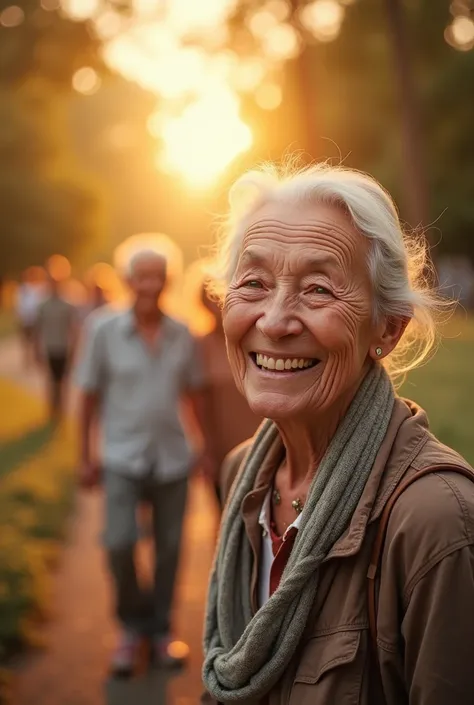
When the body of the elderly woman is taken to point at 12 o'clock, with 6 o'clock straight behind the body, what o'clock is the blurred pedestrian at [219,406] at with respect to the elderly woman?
The blurred pedestrian is roughly at 4 o'clock from the elderly woman.

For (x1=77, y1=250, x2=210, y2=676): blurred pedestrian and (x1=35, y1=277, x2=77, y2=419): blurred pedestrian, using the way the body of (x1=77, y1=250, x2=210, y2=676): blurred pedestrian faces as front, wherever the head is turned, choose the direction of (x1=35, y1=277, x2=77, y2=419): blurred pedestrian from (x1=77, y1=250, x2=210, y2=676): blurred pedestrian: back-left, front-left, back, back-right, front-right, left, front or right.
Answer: back

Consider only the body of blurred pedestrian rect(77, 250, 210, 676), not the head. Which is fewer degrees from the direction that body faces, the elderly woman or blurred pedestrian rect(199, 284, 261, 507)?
the elderly woman

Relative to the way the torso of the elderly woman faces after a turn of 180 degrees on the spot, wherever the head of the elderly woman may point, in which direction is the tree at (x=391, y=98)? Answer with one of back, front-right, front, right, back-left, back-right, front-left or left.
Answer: front-left

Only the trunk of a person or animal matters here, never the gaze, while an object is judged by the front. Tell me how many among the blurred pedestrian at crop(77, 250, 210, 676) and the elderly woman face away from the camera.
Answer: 0

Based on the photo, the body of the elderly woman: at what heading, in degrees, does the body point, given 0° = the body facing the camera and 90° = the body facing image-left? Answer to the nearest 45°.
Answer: approximately 45°

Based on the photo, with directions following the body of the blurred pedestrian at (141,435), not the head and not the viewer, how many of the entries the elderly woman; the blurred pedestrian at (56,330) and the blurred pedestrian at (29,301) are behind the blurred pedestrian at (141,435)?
2

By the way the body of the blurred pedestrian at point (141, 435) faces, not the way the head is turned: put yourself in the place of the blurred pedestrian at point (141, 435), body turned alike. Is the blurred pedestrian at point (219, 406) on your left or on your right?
on your left

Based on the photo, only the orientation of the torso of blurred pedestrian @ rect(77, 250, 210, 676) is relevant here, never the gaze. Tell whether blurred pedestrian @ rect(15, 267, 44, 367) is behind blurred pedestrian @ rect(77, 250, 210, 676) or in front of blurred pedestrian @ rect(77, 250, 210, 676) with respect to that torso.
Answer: behind

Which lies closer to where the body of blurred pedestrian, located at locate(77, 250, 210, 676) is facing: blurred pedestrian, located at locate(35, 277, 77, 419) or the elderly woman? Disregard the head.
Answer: the elderly woman
